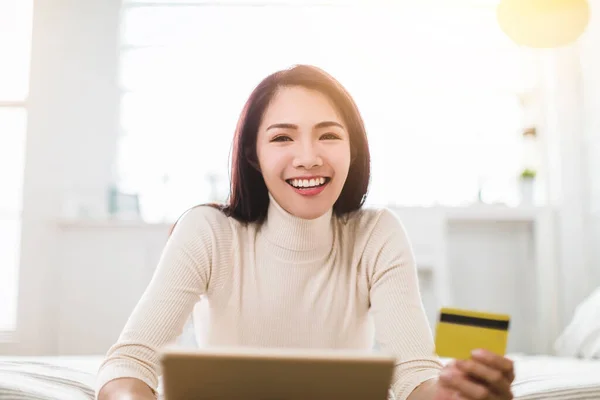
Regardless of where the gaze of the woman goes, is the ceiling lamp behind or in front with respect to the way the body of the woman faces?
behind

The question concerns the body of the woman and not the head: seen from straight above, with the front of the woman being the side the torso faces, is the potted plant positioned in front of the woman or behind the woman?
behind

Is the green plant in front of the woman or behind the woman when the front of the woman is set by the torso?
behind

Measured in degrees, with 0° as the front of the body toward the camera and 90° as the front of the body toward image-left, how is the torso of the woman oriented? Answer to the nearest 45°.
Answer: approximately 0°
